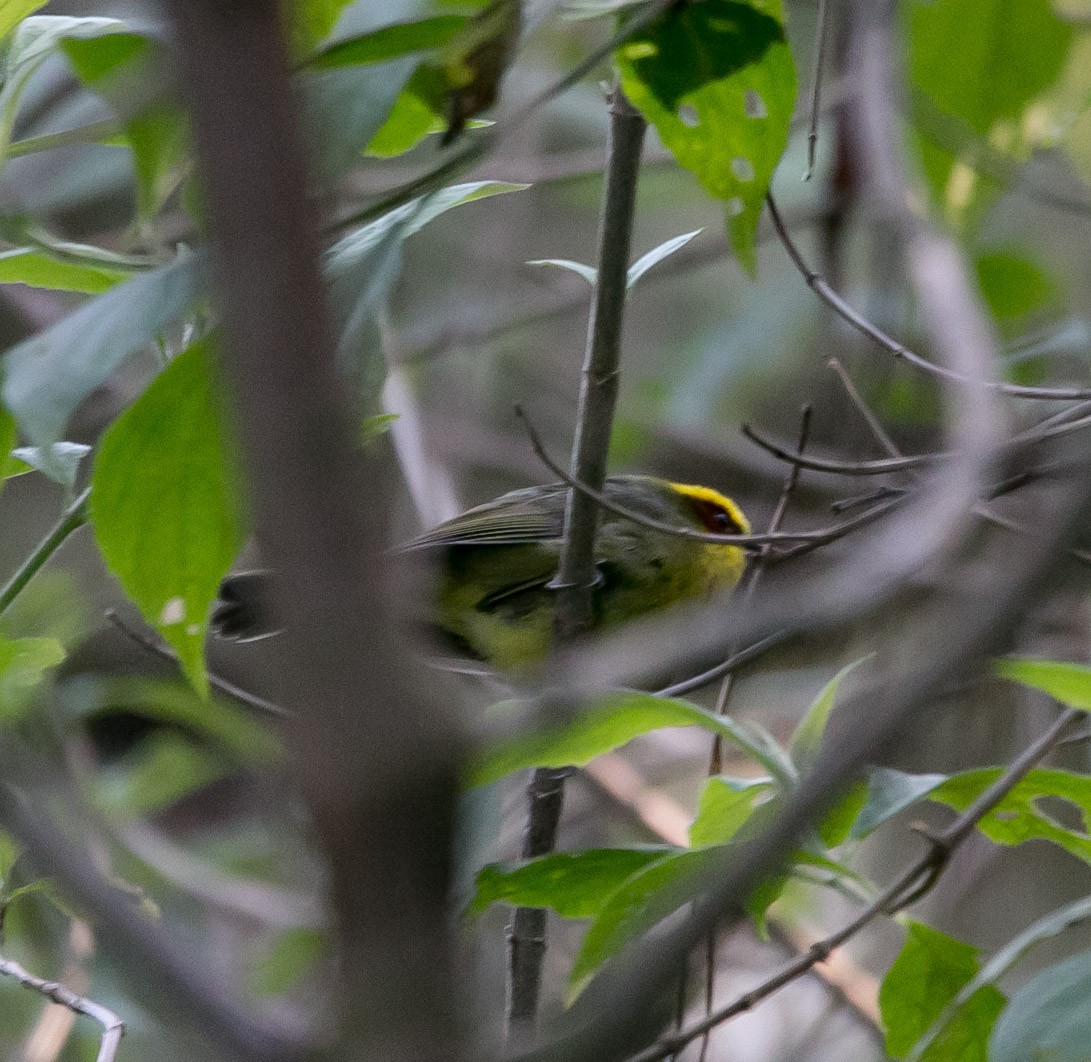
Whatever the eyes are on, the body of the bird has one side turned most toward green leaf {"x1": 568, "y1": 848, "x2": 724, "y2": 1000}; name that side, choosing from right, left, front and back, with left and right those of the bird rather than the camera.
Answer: right

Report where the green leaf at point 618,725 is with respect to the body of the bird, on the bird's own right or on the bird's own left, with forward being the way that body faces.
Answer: on the bird's own right

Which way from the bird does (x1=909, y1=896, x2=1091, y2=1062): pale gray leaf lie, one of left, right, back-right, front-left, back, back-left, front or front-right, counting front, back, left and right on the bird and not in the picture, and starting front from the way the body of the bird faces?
right

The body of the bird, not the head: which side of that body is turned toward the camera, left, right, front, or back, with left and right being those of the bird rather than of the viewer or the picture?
right

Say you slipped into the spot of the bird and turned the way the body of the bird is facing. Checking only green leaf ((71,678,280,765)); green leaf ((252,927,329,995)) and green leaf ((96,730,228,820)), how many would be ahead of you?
0

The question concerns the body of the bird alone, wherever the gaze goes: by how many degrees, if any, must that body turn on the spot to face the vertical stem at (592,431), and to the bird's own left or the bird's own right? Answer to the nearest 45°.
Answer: approximately 90° to the bird's own right
